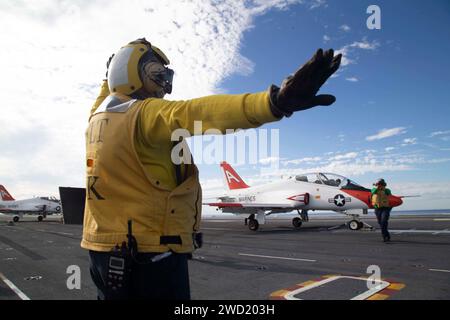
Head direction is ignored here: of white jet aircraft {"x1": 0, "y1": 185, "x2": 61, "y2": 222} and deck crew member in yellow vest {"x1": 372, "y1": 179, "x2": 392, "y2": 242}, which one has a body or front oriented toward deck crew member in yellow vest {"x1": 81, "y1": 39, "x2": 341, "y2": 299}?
deck crew member in yellow vest {"x1": 372, "y1": 179, "x2": 392, "y2": 242}

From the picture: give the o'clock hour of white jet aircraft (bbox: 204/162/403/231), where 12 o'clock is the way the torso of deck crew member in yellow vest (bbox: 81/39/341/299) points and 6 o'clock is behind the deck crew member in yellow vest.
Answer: The white jet aircraft is roughly at 11 o'clock from the deck crew member in yellow vest.

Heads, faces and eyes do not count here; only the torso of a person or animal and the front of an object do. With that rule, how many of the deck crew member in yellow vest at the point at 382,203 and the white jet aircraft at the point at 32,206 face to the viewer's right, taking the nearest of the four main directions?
1

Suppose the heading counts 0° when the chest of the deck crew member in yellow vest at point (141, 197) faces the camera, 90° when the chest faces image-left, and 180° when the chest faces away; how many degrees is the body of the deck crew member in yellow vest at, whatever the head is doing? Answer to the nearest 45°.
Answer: approximately 225°

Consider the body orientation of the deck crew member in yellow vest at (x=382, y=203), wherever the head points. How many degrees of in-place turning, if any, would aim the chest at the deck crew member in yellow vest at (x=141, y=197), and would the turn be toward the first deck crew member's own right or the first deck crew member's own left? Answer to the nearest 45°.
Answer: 0° — they already face them

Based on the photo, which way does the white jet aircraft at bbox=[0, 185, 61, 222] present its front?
to the viewer's right
